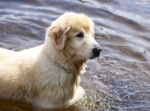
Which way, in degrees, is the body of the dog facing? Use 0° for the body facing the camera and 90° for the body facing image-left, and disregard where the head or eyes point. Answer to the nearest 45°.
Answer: approximately 270°
